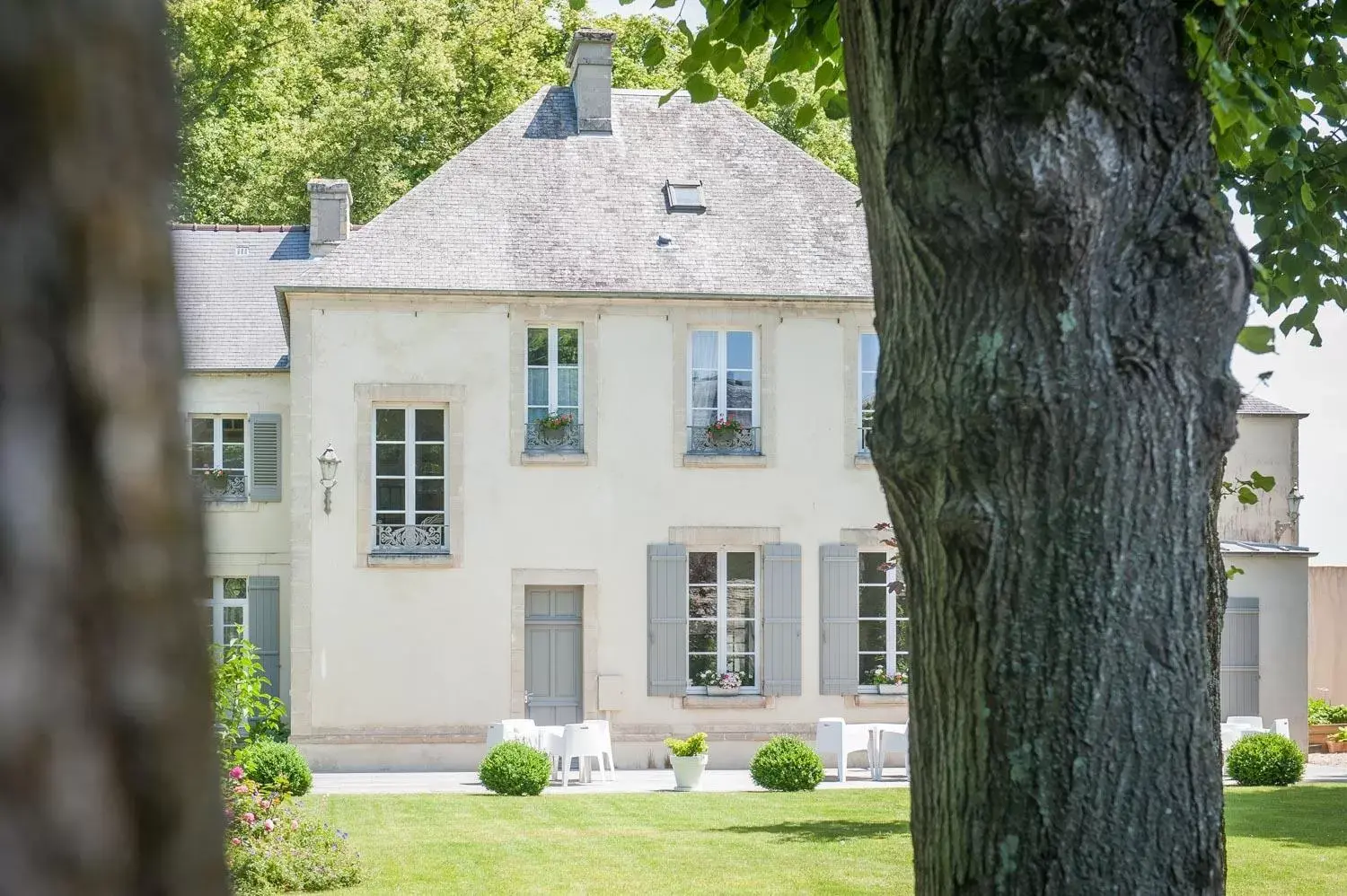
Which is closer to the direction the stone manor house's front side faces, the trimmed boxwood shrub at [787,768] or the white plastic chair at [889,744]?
the trimmed boxwood shrub

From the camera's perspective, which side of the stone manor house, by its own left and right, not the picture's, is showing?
front

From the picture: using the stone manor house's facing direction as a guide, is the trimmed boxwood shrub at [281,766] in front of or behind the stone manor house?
in front

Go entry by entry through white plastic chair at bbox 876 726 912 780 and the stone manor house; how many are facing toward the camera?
1

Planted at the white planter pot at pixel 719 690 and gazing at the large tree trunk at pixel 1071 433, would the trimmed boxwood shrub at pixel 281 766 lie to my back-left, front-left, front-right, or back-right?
front-right

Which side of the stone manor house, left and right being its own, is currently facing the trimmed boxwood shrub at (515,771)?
front
